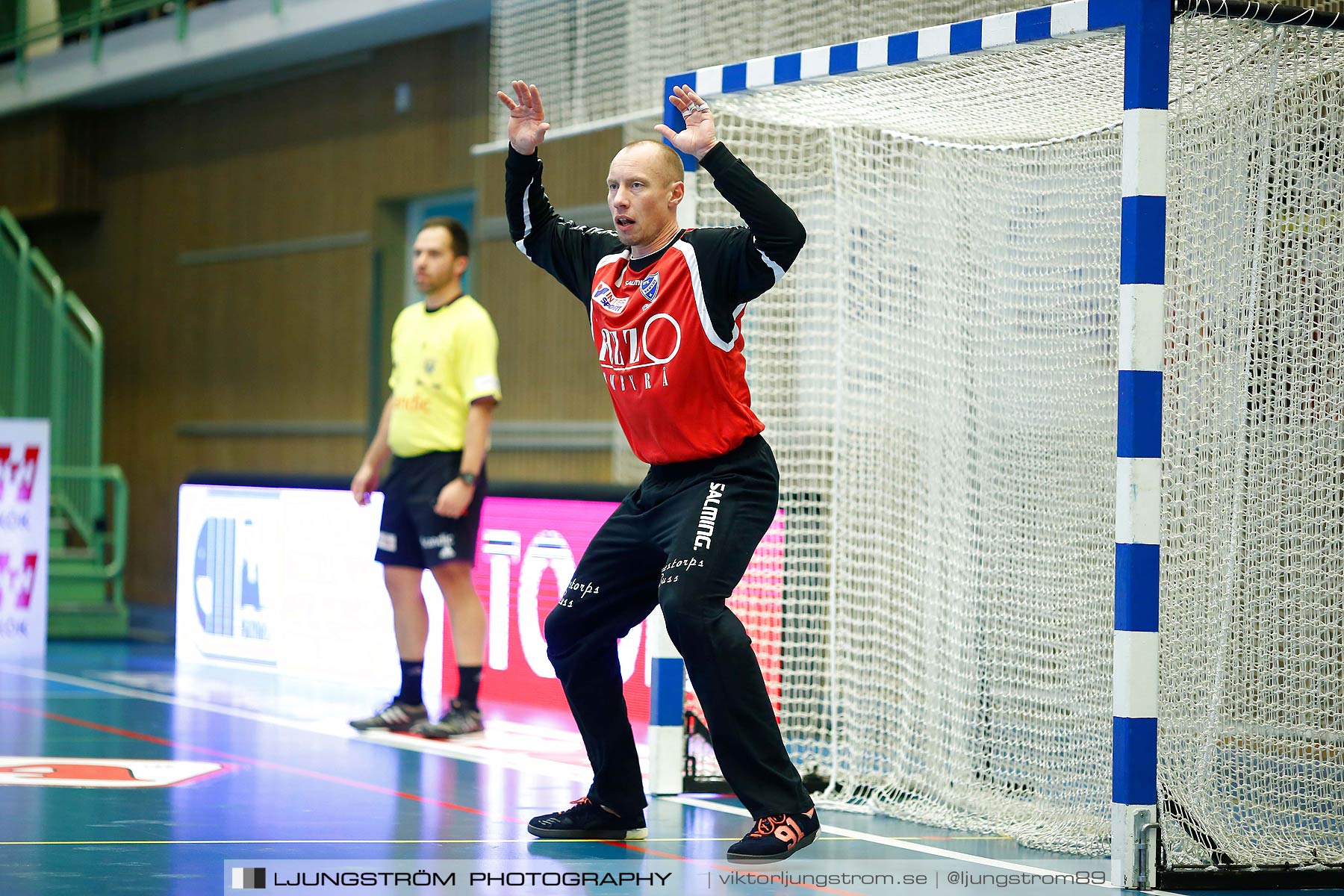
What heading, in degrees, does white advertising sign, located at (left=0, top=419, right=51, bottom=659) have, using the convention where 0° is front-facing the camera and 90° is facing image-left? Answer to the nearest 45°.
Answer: approximately 0°

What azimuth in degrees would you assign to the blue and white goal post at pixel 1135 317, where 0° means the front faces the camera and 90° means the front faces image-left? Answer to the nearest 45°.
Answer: approximately 45°

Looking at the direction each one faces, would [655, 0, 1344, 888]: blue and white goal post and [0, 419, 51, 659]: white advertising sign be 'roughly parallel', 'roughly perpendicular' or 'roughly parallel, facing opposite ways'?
roughly perpendicular

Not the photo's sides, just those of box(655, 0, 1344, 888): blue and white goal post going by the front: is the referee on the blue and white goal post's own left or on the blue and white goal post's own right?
on the blue and white goal post's own right

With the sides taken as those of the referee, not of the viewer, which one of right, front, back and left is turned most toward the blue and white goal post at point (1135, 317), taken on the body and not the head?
left

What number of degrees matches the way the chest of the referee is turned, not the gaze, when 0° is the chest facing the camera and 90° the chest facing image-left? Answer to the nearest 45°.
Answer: approximately 45°

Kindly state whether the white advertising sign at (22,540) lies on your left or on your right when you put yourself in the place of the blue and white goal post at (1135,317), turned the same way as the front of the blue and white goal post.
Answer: on your right
